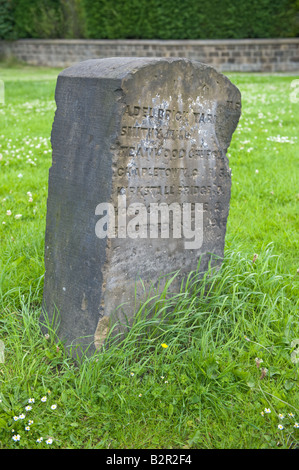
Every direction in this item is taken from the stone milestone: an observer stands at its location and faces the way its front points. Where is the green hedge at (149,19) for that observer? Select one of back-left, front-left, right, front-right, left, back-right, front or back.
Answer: back-left

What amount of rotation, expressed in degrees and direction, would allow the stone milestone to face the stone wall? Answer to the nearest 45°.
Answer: approximately 135° to its left

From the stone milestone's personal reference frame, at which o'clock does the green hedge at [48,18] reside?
The green hedge is roughly at 7 o'clock from the stone milestone.

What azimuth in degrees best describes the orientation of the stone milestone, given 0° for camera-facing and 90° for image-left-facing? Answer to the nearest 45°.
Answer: approximately 315°

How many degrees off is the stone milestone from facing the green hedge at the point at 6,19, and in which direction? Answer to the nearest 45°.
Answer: approximately 135° to its left
